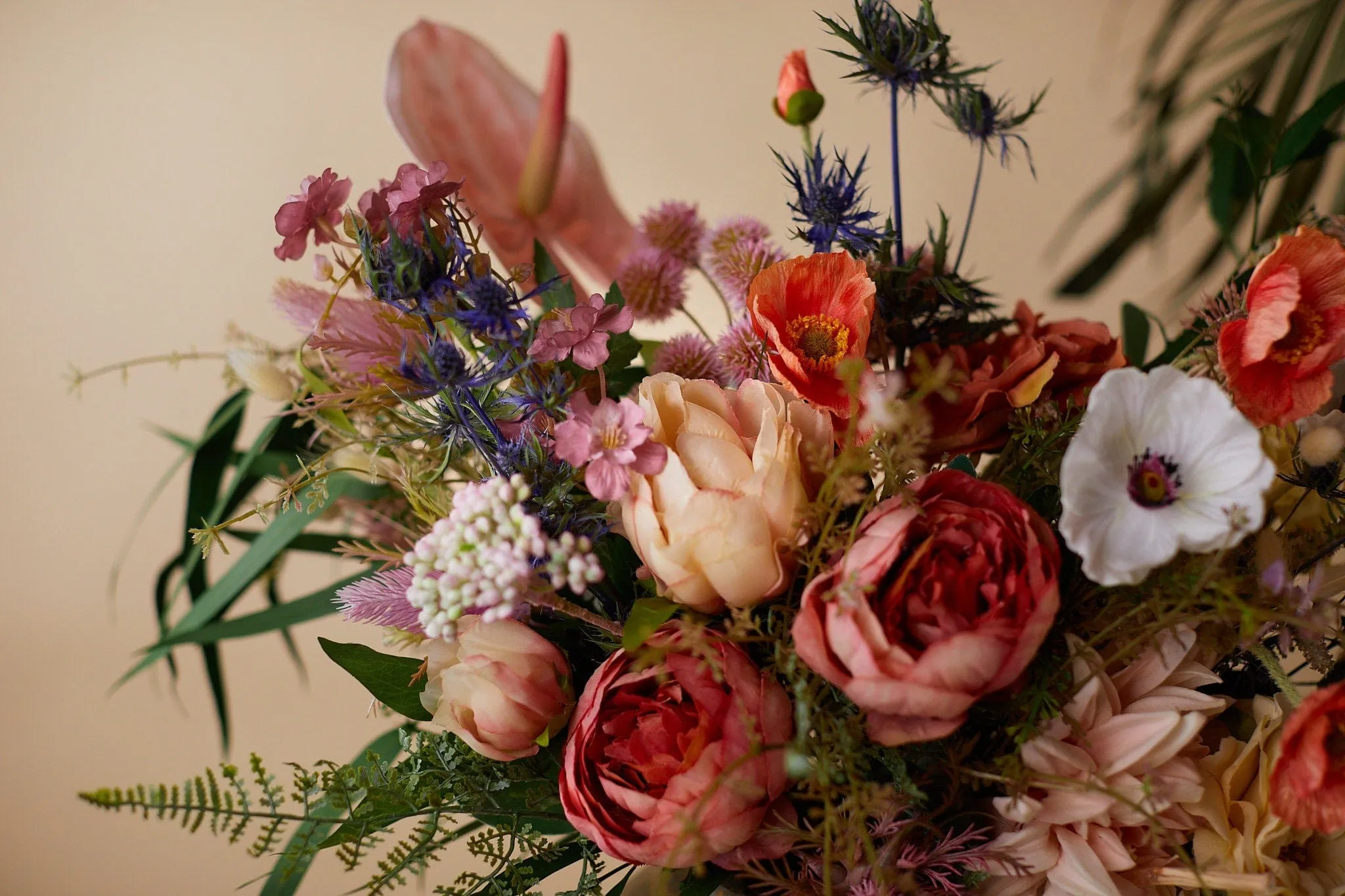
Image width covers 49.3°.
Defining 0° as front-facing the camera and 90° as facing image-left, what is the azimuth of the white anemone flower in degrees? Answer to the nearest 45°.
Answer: approximately 0°

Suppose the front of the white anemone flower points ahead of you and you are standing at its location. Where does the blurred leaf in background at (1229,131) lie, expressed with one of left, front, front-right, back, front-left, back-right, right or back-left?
back
